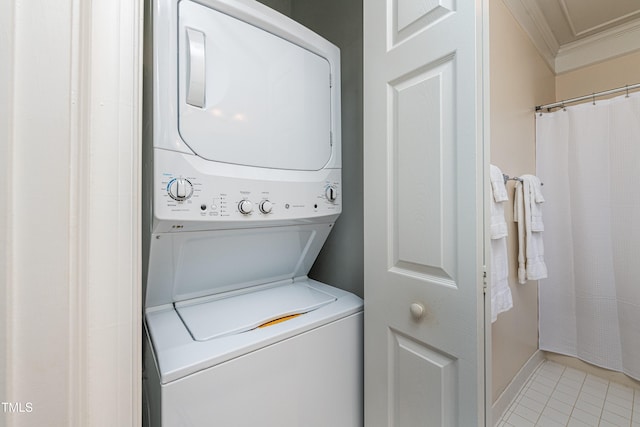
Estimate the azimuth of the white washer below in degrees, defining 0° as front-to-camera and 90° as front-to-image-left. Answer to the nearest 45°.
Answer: approximately 315°

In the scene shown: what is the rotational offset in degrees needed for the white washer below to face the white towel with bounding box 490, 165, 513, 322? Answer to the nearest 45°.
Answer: approximately 45° to its left

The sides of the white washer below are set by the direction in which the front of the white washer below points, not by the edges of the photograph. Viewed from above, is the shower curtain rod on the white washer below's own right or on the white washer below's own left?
on the white washer below's own left

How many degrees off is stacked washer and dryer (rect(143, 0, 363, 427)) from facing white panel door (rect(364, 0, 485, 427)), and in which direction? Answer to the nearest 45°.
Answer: approximately 45° to its left

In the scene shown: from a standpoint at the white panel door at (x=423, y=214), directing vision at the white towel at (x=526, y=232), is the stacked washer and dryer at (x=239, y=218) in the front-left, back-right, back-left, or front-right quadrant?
back-left

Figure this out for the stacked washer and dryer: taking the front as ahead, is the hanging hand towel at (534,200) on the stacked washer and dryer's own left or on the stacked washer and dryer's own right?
on the stacked washer and dryer's own left

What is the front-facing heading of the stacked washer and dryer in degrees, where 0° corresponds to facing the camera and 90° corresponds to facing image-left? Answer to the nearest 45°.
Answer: approximately 315°
